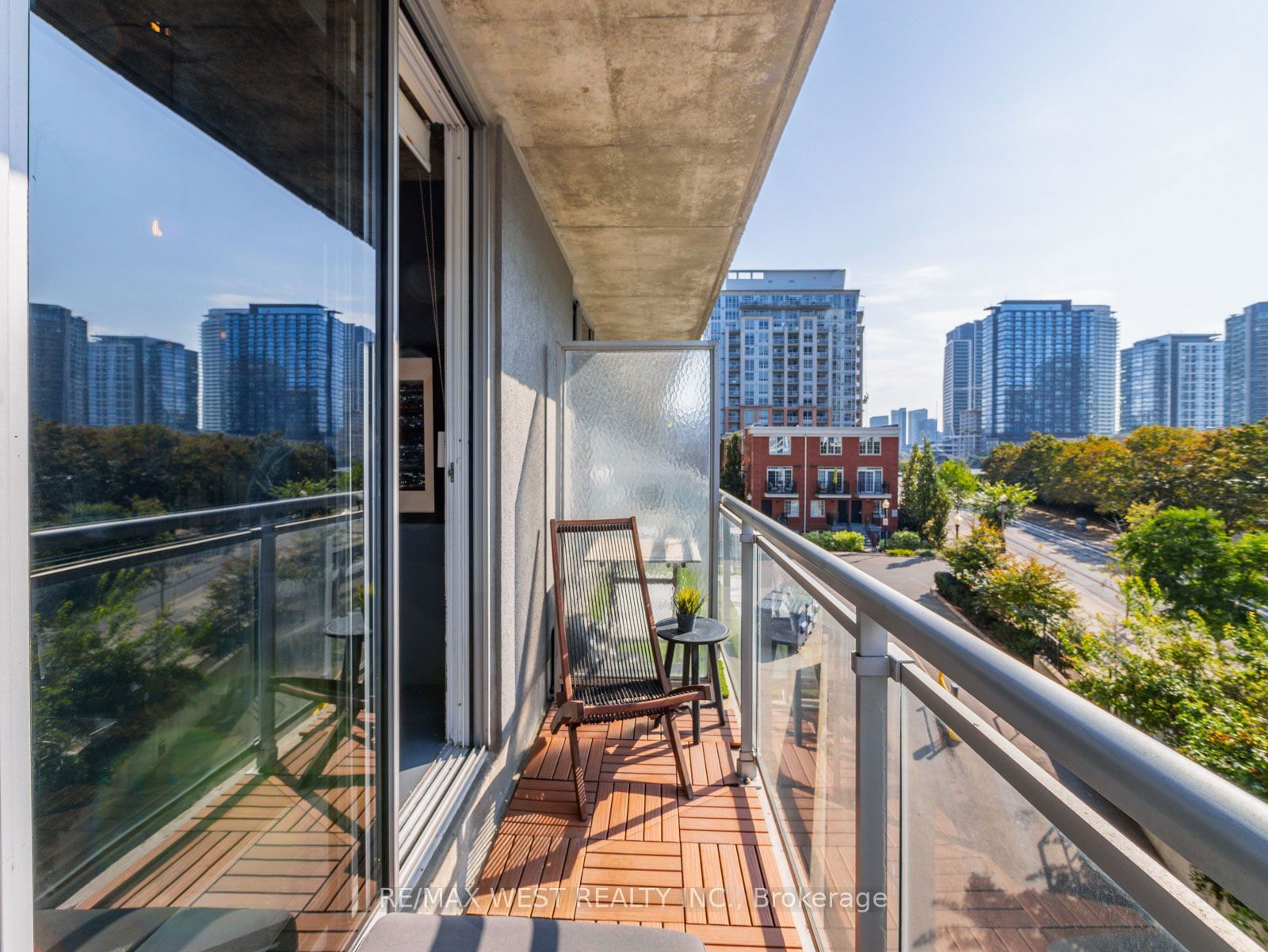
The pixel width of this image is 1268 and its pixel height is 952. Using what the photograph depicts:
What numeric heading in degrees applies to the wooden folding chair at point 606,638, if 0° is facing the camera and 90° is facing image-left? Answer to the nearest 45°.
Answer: approximately 315°

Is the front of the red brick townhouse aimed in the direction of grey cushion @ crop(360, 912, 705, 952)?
yes

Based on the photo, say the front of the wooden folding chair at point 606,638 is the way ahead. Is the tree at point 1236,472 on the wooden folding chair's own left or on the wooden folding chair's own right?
on the wooden folding chair's own left

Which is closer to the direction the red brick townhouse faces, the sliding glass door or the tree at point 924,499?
the sliding glass door

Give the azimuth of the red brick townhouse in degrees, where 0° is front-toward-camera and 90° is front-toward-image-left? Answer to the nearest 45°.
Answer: approximately 0°

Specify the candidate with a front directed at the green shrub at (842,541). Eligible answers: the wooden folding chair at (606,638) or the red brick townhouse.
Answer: the red brick townhouse

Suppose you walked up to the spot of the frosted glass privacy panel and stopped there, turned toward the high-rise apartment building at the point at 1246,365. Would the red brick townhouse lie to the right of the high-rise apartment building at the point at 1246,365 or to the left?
left
